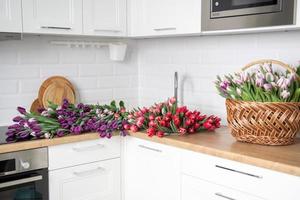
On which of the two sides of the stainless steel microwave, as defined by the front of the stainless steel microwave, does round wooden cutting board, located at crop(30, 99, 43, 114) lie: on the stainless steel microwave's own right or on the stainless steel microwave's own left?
on the stainless steel microwave's own right

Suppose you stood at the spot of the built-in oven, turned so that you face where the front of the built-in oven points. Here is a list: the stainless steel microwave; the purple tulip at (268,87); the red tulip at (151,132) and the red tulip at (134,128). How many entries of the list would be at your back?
0

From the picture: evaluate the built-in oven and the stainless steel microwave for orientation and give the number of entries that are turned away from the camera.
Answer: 0

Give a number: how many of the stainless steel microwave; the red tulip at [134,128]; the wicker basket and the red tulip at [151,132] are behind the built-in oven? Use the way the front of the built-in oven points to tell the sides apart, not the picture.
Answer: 0

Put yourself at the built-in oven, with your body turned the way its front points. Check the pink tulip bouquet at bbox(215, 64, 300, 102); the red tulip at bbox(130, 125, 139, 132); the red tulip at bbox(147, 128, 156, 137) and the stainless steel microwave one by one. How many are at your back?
0

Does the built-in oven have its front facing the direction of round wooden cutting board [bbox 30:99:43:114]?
no

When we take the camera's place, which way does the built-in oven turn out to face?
facing the viewer and to the right of the viewer

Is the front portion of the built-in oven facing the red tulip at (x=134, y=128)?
no

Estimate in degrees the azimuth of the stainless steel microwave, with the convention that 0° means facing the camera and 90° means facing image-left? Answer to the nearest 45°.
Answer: approximately 45°

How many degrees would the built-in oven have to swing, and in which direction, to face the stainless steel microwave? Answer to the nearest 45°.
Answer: approximately 45° to its left

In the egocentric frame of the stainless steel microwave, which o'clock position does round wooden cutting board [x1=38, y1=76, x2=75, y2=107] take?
The round wooden cutting board is roughly at 2 o'clock from the stainless steel microwave.
